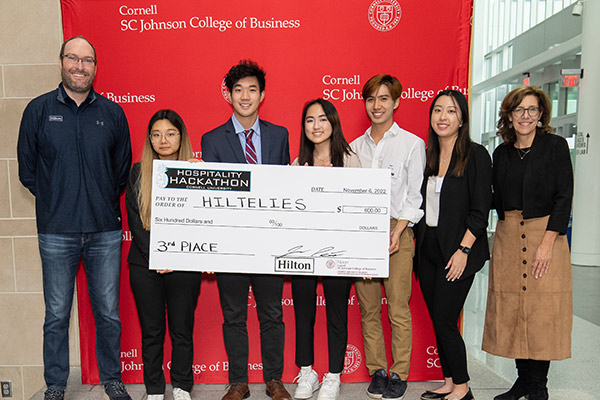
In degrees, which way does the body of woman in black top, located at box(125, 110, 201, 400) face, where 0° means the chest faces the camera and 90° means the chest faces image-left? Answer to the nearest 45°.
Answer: approximately 0°

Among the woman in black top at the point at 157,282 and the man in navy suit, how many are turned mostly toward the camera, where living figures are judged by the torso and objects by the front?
2

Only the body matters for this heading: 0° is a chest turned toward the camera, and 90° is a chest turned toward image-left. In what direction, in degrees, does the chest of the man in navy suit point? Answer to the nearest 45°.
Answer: approximately 0°

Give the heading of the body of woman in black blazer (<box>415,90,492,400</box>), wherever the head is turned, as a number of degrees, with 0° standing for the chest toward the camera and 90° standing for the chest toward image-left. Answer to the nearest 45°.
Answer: approximately 45°
